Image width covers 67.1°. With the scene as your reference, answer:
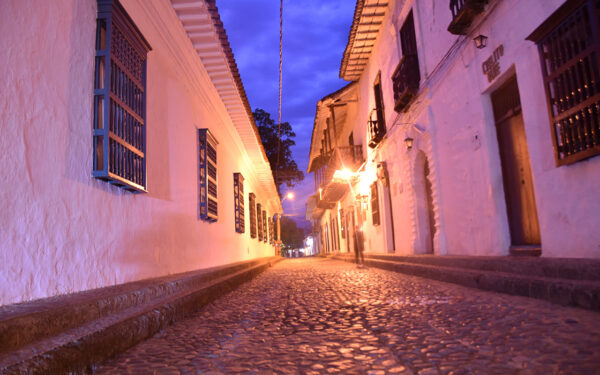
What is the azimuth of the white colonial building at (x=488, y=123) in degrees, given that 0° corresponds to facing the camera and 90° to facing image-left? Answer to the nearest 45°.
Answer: approximately 45°

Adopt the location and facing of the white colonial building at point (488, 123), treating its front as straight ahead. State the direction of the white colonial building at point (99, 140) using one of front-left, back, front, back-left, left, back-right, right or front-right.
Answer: front

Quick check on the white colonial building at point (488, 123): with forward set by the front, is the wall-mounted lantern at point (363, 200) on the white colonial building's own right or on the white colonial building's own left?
on the white colonial building's own right

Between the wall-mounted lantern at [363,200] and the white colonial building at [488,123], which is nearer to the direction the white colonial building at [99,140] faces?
the white colonial building

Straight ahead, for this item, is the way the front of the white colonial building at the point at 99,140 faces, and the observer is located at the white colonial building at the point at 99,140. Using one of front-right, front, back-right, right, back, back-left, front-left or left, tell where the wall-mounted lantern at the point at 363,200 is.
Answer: left

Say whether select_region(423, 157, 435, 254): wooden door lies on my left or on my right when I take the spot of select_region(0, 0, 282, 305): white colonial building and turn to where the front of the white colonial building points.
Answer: on my left

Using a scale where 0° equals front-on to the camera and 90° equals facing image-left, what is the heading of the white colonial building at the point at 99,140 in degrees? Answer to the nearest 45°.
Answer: approximately 315°

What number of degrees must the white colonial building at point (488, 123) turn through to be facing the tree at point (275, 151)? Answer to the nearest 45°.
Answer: approximately 90° to its right

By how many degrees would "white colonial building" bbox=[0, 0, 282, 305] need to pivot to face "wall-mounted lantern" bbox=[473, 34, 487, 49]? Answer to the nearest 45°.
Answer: approximately 45° to its left

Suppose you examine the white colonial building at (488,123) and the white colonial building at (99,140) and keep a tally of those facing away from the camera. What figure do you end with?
0
